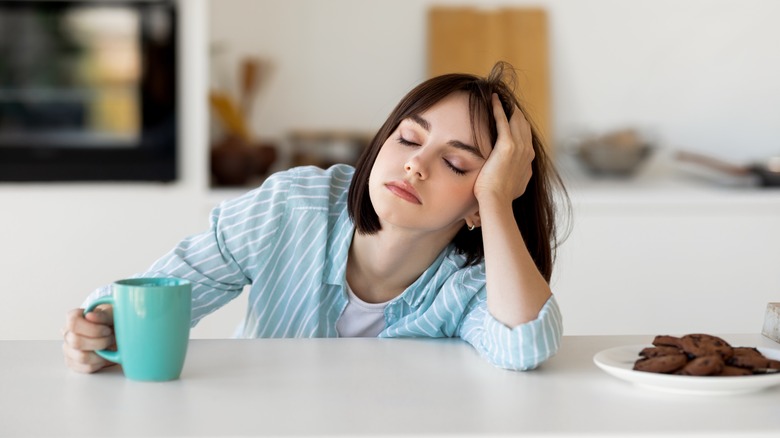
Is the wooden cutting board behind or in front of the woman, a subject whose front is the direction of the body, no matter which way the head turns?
behind

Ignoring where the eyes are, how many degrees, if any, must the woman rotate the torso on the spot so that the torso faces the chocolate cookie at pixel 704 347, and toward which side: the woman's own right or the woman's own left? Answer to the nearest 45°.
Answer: approximately 45° to the woman's own left

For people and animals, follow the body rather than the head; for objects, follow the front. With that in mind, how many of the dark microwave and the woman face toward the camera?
2

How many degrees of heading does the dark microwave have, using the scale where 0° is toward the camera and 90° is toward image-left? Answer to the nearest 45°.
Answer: approximately 0°

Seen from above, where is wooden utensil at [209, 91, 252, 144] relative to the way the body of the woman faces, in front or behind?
behind

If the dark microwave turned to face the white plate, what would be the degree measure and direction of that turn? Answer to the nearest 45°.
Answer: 0° — it already faces it

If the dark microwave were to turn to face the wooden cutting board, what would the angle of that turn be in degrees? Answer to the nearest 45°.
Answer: approximately 90° to its left
